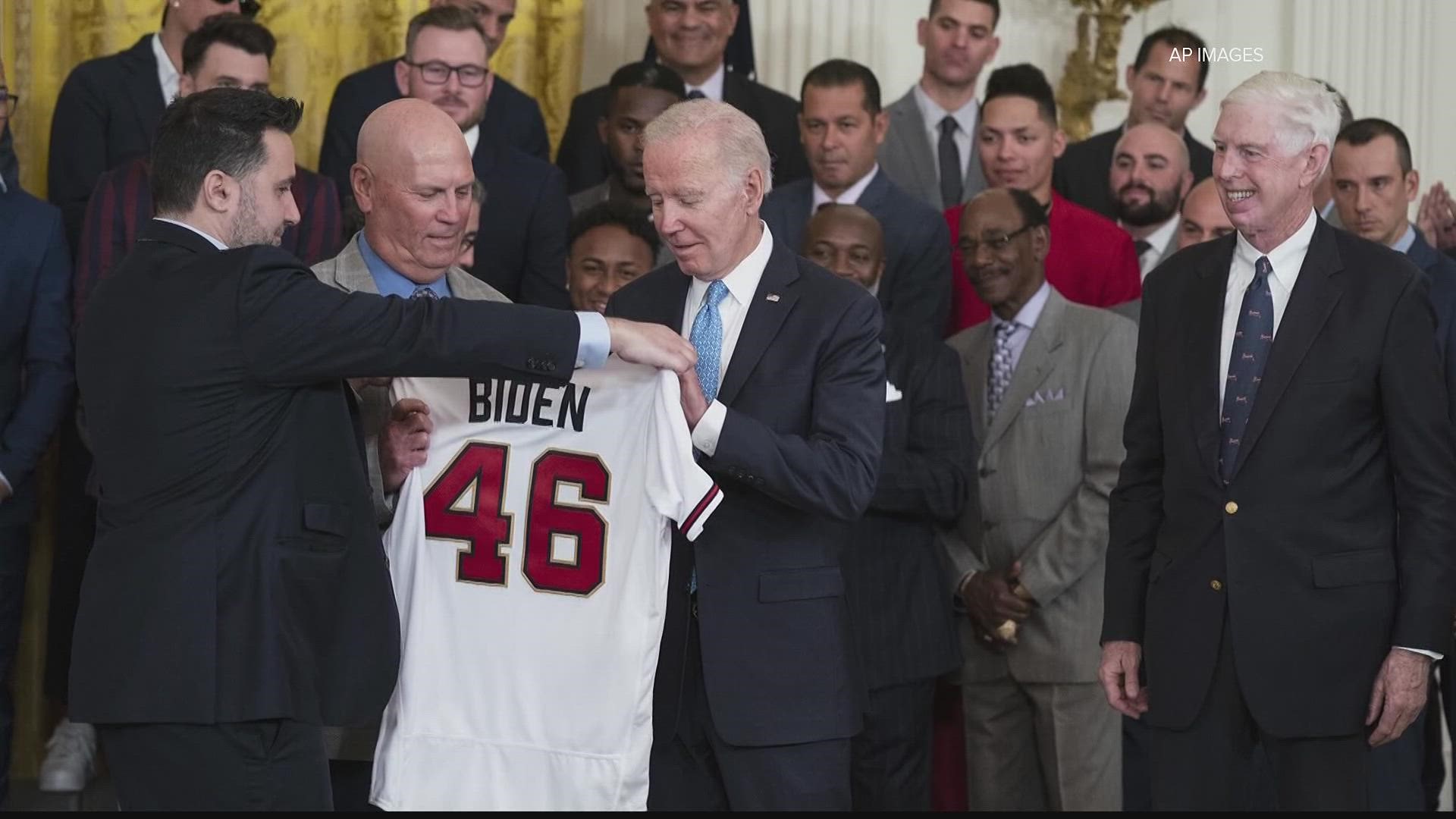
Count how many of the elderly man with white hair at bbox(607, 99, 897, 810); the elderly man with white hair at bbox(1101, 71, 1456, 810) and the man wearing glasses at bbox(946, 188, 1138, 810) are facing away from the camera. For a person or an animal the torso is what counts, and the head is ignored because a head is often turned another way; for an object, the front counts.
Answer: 0

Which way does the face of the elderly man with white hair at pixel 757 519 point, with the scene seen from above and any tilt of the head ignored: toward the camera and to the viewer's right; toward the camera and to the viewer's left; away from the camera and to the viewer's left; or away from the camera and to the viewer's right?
toward the camera and to the viewer's left

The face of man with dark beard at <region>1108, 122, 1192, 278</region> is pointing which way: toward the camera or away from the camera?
toward the camera

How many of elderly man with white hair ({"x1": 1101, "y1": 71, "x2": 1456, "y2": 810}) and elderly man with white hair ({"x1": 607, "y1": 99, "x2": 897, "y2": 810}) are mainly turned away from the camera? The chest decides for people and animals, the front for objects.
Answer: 0

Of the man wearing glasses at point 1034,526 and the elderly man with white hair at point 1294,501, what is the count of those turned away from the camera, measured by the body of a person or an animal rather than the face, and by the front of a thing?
0

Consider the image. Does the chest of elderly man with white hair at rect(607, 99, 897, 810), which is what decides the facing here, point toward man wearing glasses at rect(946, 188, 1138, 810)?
no

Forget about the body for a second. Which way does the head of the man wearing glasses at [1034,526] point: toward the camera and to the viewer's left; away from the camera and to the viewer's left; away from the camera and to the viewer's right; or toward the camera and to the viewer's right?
toward the camera and to the viewer's left

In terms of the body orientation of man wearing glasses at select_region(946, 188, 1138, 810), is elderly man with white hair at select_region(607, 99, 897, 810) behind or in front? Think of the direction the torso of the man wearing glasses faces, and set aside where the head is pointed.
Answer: in front

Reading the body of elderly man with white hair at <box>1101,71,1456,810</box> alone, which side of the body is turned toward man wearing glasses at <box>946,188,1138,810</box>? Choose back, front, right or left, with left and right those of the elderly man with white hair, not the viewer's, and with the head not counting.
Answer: right

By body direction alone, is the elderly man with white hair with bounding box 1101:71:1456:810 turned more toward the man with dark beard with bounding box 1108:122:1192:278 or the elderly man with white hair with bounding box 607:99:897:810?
the elderly man with white hair

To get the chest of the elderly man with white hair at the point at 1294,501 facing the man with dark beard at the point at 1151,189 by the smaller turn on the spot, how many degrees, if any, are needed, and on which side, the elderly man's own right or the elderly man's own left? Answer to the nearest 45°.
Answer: approximately 135° to the elderly man's own right

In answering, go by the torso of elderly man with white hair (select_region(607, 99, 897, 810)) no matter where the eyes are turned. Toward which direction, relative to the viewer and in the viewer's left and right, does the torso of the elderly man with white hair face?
facing the viewer and to the left of the viewer

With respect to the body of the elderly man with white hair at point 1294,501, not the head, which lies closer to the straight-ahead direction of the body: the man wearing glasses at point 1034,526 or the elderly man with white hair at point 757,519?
the elderly man with white hair

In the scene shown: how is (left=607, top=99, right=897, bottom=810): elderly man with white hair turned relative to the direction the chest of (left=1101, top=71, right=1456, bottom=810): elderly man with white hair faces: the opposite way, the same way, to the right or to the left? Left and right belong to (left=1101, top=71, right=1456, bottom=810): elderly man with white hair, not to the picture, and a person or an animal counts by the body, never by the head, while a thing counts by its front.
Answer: the same way

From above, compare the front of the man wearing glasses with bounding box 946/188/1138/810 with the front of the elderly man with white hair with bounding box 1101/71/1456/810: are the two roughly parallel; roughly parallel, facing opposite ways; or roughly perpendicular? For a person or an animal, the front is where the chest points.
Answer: roughly parallel

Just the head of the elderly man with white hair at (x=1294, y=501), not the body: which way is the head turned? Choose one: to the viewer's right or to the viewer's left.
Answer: to the viewer's left

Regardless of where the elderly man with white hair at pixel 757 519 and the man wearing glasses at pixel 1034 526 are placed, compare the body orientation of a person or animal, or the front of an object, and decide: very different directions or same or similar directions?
same or similar directions
